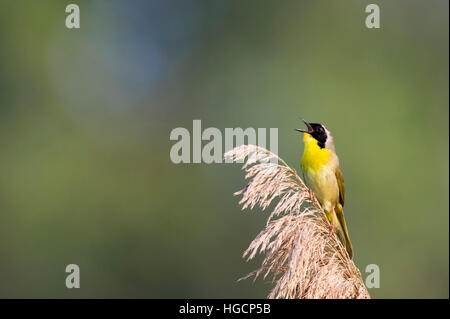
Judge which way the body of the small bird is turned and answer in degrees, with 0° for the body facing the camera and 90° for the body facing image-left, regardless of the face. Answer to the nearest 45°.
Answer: approximately 45°
